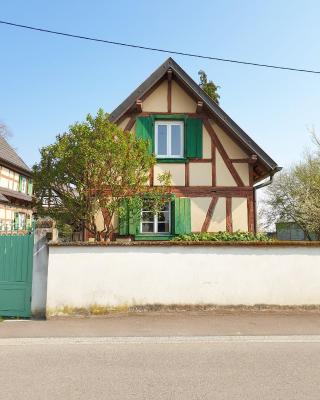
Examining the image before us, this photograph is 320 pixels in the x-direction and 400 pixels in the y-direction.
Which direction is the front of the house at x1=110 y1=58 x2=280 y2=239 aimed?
toward the camera

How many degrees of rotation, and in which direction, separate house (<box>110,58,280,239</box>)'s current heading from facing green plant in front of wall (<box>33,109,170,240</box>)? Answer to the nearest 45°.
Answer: approximately 45° to its right

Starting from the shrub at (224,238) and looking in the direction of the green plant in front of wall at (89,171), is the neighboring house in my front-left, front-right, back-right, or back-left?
front-right

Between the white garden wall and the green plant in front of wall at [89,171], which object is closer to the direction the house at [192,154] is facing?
the white garden wall

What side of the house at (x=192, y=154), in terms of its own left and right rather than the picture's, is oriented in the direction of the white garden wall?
front

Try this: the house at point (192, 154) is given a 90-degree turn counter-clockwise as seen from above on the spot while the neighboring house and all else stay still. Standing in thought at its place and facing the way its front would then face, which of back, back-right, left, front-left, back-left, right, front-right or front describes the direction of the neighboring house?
back-left

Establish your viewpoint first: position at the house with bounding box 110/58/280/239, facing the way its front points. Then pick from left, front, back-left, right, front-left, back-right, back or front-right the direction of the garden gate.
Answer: front-right

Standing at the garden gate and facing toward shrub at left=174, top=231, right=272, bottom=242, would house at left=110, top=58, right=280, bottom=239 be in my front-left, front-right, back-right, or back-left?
front-left

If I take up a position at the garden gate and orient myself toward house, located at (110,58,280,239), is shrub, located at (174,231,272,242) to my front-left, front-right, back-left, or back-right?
front-right

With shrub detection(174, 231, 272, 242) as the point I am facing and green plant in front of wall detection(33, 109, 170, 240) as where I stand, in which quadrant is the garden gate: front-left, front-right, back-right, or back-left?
back-right
